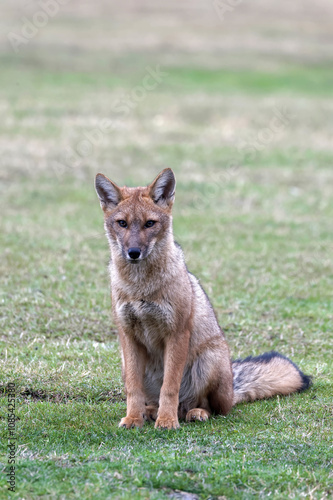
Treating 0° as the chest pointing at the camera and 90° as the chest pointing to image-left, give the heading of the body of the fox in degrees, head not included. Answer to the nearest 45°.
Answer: approximately 45°
